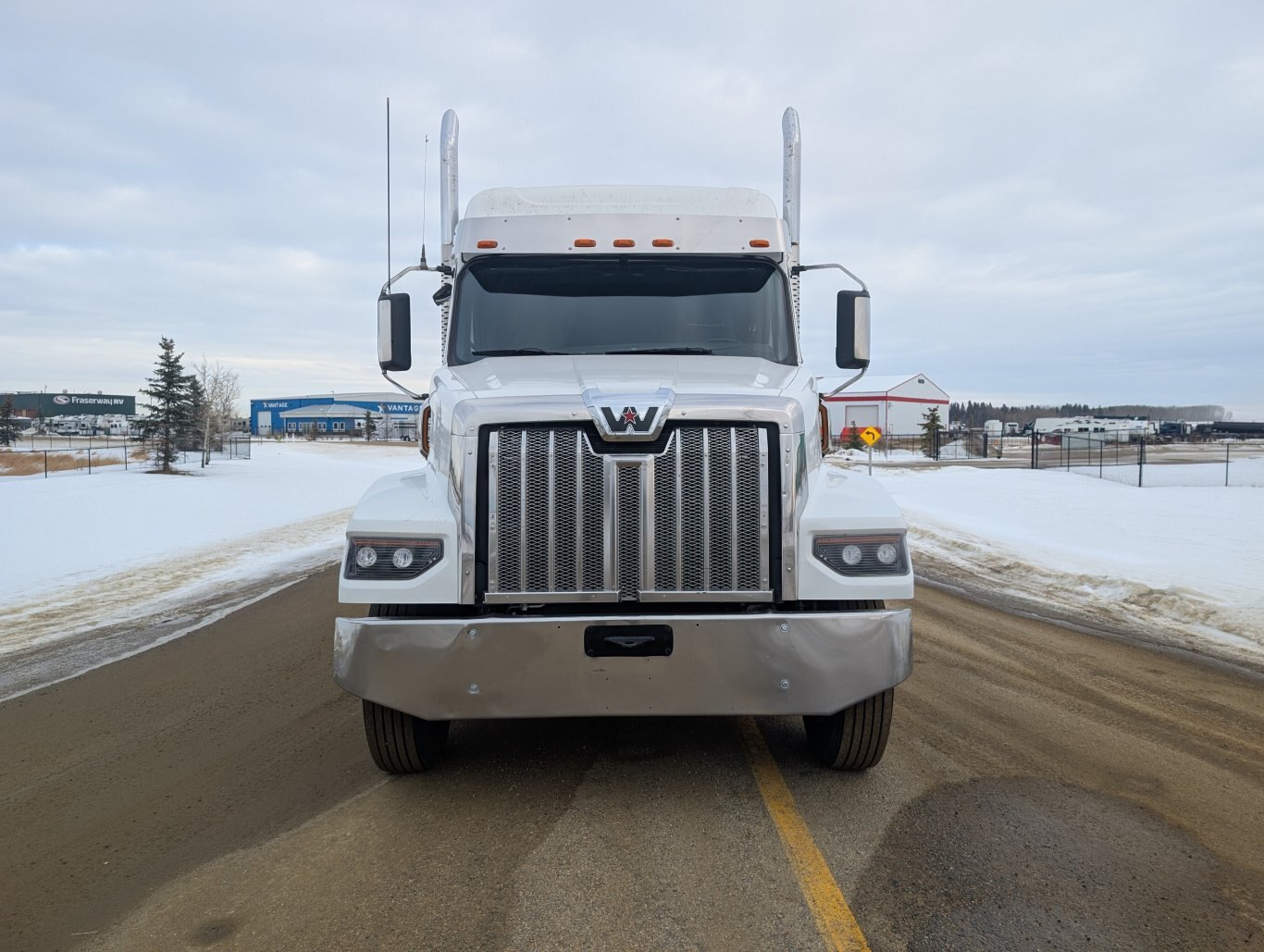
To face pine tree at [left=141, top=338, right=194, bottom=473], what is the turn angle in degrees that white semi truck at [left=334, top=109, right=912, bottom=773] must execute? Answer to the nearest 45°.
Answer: approximately 135° to its right

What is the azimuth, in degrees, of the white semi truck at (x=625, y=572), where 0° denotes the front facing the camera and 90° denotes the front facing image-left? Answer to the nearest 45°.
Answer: approximately 0°

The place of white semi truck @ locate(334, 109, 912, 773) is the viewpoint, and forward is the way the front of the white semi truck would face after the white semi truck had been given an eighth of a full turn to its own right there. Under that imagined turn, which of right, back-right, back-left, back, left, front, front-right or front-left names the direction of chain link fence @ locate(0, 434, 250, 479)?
right
